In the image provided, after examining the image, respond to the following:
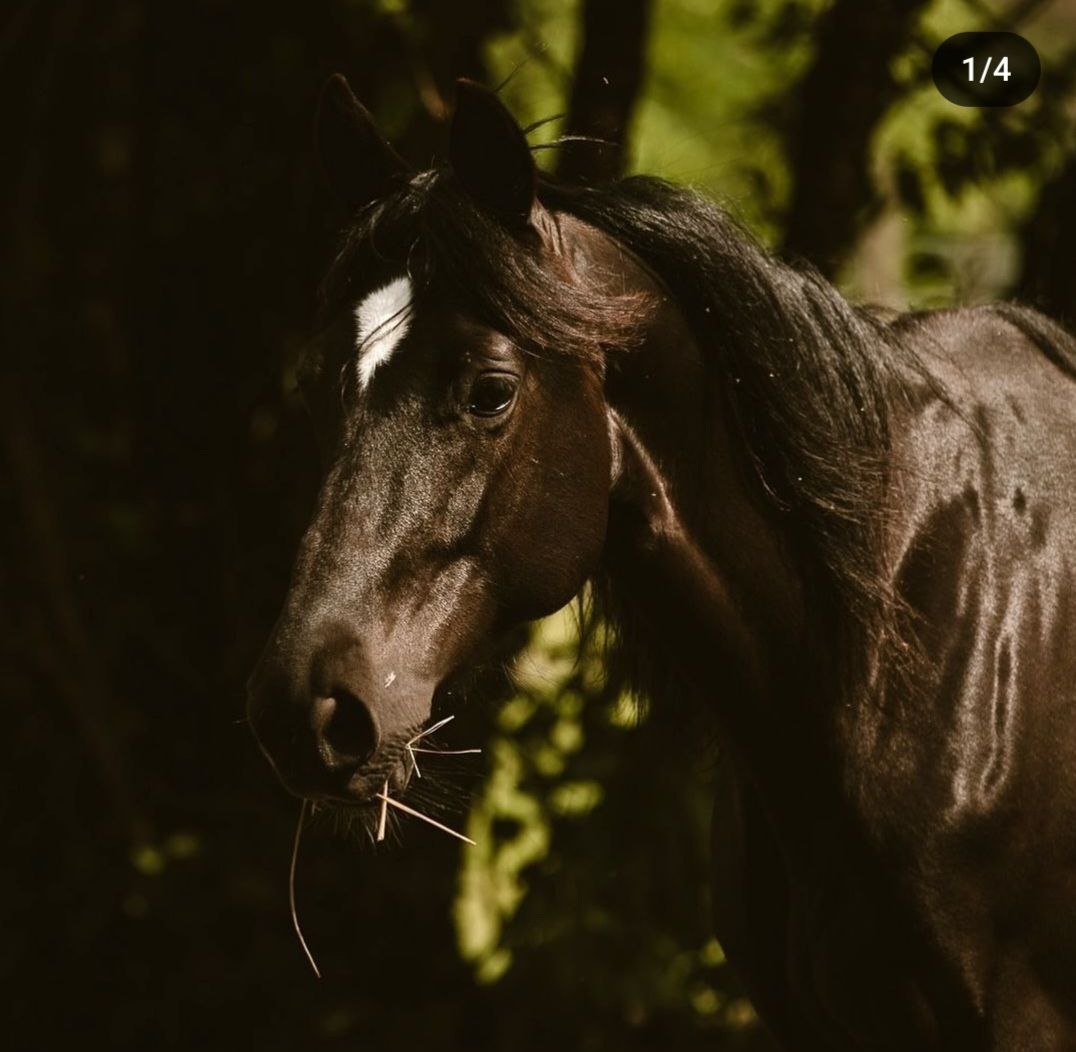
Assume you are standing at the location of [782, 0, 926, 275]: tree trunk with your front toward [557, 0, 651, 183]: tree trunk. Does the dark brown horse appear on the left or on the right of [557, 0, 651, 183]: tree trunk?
left

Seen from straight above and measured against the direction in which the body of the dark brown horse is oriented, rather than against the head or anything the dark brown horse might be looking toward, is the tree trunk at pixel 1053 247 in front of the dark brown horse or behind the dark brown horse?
behind

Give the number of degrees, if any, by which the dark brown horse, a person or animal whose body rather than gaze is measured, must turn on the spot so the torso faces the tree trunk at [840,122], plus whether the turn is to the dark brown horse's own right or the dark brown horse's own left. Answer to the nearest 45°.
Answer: approximately 135° to the dark brown horse's own right

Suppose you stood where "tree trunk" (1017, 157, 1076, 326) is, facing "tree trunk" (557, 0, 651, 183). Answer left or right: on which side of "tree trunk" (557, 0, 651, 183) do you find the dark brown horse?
left

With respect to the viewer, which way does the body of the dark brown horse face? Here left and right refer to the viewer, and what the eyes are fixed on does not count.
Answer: facing the viewer and to the left of the viewer

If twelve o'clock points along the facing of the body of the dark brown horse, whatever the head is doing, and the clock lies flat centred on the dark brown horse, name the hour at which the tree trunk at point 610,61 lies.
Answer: The tree trunk is roughly at 4 o'clock from the dark brown horse.
